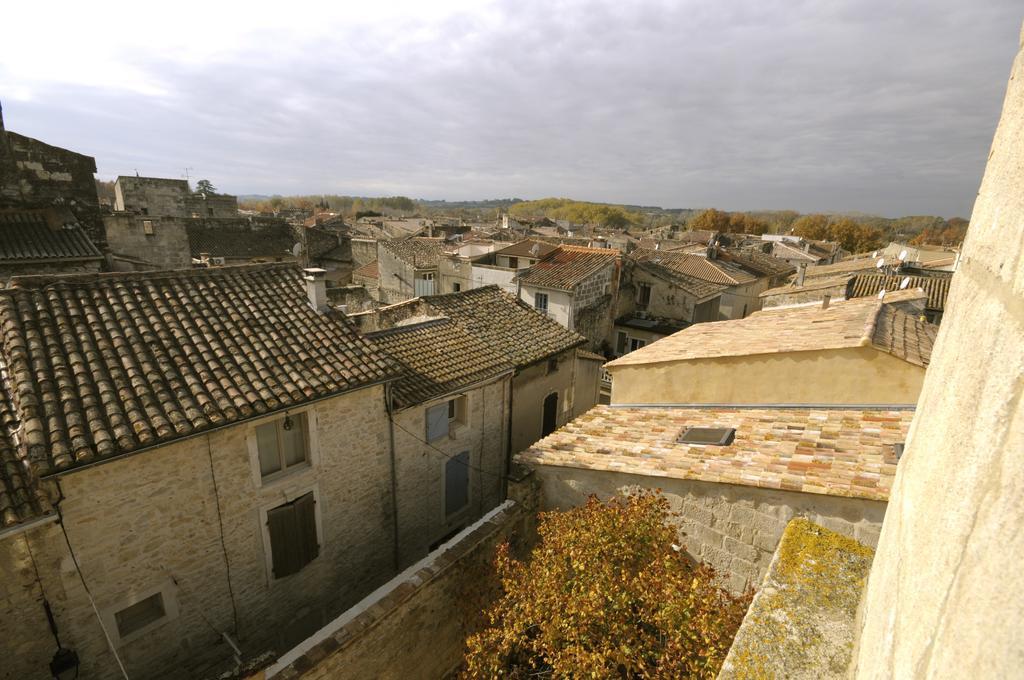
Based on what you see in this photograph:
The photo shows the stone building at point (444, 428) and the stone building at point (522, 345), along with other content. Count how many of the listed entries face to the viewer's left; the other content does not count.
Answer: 0

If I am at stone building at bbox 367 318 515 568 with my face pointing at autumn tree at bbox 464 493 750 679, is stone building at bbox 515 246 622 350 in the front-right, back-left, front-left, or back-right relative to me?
back-left

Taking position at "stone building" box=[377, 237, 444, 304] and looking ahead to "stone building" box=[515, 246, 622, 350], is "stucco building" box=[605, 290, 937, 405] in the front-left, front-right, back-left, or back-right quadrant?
front-right

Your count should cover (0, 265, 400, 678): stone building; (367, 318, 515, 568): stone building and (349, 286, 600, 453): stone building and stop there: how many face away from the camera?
0

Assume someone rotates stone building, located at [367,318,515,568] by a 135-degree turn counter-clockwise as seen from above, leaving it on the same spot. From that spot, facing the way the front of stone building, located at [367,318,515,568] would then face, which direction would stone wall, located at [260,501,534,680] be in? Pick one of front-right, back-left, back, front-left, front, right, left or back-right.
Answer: back

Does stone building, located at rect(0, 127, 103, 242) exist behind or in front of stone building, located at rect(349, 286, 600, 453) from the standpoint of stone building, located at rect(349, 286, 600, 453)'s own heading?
behind

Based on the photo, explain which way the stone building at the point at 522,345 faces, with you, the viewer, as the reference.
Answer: facing the viewer and to the right of the viewer

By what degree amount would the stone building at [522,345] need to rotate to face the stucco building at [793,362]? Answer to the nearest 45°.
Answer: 0° — it already faces it

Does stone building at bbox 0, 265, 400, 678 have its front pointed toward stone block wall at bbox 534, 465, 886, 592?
yes

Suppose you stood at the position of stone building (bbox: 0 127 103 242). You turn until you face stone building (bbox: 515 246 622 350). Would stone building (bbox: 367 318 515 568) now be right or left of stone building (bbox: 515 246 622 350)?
right

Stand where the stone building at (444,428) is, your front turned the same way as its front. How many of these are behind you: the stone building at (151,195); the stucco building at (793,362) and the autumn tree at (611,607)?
1

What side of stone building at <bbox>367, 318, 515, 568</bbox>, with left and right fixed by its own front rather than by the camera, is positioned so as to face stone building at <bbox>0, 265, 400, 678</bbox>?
right

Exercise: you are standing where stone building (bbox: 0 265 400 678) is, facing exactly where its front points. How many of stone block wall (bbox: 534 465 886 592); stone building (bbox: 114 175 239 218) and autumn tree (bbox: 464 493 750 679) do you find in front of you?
2

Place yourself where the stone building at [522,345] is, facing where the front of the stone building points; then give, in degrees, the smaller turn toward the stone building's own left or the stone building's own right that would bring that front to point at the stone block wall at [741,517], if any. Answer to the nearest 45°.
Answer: approximately 45° to the stone building's own right

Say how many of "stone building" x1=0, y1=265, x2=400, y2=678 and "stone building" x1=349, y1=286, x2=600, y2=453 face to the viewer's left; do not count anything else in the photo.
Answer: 0

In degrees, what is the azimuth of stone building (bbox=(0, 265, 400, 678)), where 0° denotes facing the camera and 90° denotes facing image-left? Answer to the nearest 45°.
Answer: approximately 315°

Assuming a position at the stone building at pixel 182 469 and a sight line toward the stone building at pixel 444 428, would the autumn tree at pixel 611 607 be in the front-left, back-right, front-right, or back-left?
front-right

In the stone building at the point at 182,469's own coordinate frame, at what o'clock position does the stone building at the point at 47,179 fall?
the stone building at the point at 47,179 is roughly at 7 o'clock from the stone building at the point at 182,469.

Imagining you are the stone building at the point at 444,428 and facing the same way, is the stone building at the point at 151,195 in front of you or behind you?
behind
